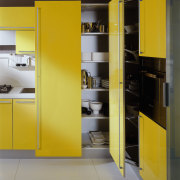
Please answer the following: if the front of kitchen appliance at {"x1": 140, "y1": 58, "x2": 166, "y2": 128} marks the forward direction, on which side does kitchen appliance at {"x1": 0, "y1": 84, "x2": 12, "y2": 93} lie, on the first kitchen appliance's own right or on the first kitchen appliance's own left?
on the first kitchen appliance's own right

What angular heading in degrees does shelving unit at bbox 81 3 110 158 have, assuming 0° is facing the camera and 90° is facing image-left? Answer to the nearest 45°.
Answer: approximately 0°

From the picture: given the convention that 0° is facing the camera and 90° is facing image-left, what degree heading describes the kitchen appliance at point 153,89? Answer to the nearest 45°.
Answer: approximately 45°
